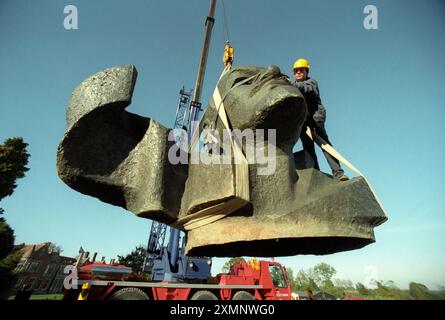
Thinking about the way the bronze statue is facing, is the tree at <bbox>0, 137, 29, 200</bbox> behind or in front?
behind

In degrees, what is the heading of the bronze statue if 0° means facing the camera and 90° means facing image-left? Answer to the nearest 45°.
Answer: approximately 315°

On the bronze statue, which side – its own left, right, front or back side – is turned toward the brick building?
back

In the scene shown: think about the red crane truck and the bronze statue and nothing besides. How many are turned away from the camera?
0

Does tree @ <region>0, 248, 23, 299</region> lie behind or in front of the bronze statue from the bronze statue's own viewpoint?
behind

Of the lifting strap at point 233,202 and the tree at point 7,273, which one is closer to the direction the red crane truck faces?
the lifting strap

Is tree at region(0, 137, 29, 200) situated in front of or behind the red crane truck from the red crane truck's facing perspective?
behind

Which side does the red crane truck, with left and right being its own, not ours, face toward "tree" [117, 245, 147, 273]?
left

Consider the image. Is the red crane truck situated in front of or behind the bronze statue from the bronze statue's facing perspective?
behind

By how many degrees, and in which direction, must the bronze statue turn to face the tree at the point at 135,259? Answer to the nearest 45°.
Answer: approximately 135° to its left

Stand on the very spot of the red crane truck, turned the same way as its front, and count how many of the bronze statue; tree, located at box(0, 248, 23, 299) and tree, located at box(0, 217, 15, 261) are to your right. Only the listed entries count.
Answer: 1

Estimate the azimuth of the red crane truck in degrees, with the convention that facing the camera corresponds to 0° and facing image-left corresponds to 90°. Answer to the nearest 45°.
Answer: approximately 270°

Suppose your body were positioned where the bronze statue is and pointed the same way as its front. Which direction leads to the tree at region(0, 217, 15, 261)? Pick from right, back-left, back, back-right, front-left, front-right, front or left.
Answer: back
